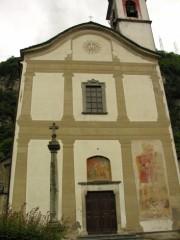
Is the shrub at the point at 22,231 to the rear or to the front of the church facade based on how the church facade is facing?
to the front

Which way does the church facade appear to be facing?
toward the camera
